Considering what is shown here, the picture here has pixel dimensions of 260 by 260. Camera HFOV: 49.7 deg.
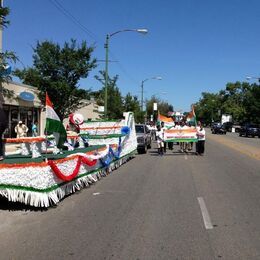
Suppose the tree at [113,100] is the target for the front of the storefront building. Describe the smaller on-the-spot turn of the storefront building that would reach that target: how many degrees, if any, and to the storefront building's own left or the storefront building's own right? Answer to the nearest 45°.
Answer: approximately 90° to the storefront building's own left

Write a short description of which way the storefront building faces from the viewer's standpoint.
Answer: facing the viewer and to the right of the viewer

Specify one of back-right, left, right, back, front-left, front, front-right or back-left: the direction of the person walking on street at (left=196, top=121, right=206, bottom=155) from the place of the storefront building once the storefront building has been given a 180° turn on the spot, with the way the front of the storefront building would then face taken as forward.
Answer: back

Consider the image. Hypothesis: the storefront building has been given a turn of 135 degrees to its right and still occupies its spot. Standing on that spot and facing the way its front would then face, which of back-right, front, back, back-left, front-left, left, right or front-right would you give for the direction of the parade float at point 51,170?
left
